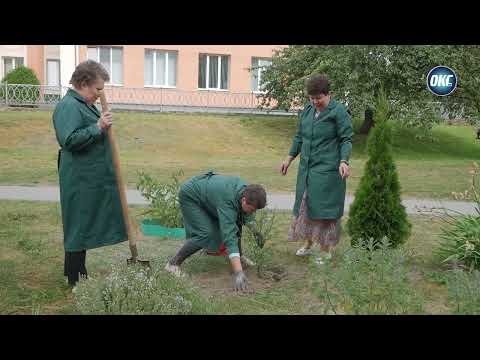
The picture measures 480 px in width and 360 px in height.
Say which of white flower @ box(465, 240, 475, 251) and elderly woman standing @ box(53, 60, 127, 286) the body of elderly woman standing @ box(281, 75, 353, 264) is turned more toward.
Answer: the elderly woman standing

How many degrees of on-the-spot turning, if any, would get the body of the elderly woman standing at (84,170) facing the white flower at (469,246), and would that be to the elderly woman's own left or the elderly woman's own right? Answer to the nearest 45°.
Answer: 0° — they already face it

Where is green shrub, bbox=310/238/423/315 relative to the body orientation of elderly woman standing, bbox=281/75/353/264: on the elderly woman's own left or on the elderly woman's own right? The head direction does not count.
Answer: on the elderly woman's own left

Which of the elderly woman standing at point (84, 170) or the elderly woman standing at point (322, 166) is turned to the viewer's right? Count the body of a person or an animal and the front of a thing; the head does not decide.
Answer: the elderly woman standing at point (84, 170)

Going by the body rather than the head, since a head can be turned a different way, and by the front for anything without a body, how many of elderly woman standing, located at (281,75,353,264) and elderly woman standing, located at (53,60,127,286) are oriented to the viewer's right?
1

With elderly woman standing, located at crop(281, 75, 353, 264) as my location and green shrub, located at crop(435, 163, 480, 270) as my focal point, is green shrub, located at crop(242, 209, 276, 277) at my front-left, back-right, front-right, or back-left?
back-right

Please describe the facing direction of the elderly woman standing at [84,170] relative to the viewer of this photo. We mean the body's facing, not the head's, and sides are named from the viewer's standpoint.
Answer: facing to the right of the viewer

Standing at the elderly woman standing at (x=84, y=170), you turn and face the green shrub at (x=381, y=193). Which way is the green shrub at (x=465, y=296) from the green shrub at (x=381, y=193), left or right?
right

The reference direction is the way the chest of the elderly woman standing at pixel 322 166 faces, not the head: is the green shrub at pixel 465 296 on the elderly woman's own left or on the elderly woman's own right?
on the elderly woman's own left

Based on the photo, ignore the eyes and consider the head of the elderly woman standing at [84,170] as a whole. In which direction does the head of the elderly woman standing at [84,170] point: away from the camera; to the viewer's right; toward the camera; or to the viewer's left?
to the viewer's right

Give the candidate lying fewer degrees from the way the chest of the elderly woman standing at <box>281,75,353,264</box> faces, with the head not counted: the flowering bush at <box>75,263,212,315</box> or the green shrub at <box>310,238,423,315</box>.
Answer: the flowering bush
